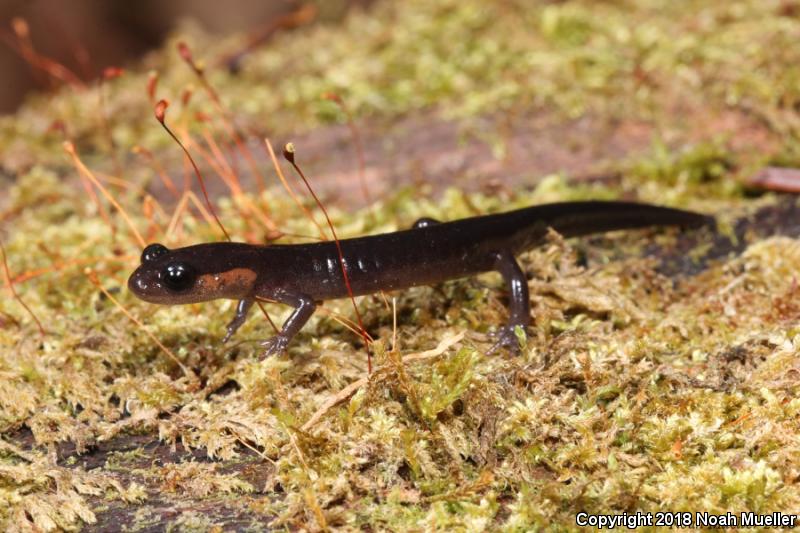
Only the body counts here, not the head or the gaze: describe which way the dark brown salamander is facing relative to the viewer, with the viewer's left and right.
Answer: facing to the left of the viewer

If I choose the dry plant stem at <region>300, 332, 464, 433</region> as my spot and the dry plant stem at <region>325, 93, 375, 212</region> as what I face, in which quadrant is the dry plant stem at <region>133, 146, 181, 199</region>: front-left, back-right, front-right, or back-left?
front-left

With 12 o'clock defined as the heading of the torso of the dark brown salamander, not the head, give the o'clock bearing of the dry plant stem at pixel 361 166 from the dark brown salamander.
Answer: The dry plant stem is roughly at 3 o'clock from the dark brown salamander.

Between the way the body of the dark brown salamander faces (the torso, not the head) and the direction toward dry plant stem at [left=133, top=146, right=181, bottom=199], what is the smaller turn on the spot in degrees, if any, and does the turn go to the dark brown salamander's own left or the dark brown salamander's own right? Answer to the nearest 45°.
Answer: approximately 45° to the dark brown salamander's own right

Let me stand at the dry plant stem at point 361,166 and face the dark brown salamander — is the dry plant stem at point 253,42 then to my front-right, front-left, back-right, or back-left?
back-right

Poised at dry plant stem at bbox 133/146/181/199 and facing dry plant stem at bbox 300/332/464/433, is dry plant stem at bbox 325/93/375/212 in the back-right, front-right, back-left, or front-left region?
front-left
